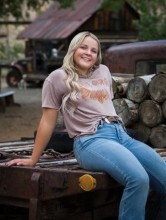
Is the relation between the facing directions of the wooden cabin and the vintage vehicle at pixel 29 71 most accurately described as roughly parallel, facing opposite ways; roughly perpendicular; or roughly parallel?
roughly perpendicular

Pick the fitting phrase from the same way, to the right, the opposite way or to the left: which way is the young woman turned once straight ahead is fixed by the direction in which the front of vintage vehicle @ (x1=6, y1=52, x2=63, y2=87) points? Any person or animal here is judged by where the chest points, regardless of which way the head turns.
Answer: to the left

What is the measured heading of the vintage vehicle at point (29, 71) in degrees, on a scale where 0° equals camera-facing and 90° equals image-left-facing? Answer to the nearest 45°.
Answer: approximately 45°

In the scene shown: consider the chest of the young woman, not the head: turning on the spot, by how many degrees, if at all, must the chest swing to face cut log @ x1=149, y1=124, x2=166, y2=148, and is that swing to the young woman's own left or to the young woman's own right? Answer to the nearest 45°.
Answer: approximately 90° to the young woman's own left

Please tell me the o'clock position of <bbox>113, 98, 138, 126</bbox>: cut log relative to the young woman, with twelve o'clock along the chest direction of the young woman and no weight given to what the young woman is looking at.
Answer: The cut log is roughly at 8 o'clock from the young woman.

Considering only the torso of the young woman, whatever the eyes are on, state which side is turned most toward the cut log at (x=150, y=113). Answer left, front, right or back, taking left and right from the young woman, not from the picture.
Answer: left

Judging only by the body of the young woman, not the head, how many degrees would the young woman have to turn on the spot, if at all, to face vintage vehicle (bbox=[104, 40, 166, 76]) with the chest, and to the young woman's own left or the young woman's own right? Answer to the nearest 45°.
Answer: approximately 135° to the young woman's own left

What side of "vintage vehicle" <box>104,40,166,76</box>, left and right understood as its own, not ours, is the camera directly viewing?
right
